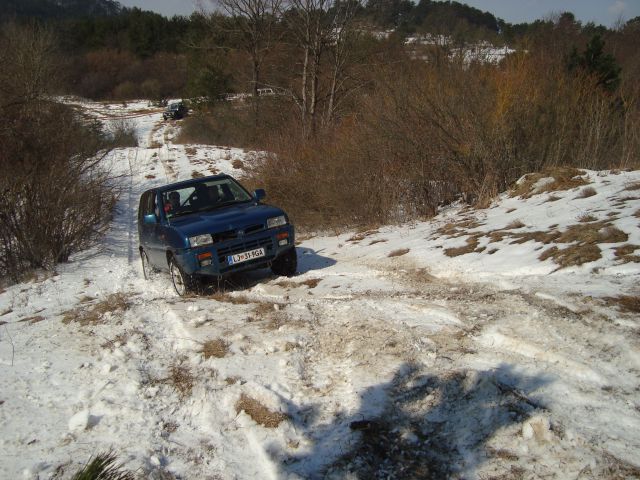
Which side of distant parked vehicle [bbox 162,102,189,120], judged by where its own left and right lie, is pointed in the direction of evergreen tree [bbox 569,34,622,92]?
left

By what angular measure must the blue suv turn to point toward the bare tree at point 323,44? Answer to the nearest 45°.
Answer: approximately 135° to its left

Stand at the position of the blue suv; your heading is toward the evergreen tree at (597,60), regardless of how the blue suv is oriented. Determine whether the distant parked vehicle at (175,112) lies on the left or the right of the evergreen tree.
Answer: left

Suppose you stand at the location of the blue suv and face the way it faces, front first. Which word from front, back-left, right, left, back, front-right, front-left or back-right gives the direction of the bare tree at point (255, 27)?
back-left

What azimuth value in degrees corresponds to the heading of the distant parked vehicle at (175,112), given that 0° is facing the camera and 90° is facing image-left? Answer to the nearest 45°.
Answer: approximately 45°

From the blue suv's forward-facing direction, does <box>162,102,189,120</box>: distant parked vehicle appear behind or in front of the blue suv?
behind

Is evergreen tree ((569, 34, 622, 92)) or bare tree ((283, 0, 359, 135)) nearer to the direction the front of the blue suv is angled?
the evergreen tree

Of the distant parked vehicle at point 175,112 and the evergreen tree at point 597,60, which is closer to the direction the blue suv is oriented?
the evergreen tree
